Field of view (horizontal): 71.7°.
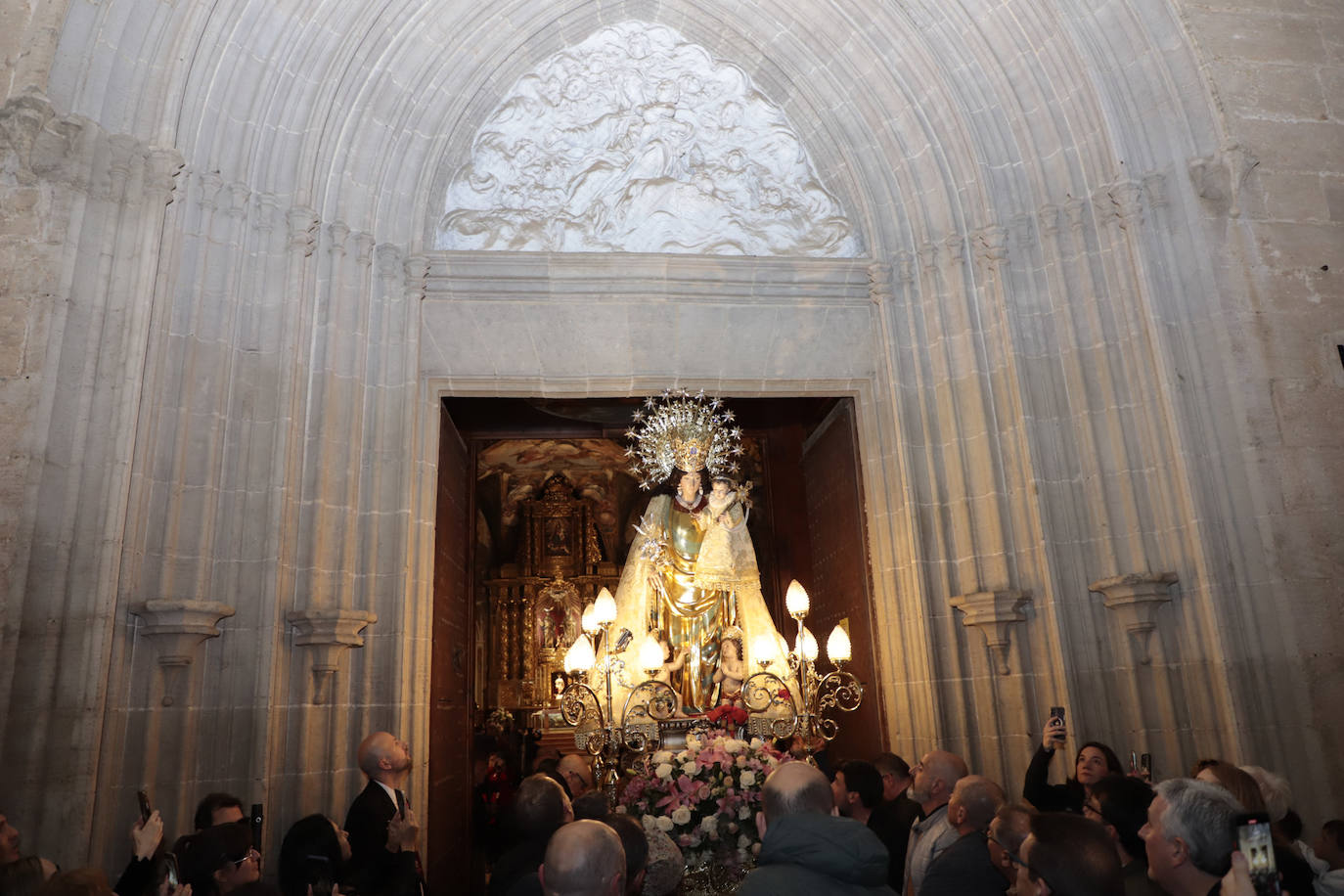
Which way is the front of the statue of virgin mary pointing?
toward the camera

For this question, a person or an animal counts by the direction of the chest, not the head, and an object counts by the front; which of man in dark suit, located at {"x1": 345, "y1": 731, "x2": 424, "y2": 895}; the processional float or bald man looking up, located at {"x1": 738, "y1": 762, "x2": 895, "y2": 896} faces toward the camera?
the processional float

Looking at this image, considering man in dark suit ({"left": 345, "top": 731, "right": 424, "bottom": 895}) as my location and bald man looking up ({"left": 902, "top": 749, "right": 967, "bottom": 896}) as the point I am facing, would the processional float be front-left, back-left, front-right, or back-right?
front-left

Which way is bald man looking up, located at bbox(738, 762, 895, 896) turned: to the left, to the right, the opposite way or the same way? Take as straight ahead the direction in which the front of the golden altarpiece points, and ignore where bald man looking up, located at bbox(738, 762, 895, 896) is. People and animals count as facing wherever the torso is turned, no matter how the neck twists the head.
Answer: the opposite way

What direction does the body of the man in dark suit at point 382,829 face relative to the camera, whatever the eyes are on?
to the viewer's right

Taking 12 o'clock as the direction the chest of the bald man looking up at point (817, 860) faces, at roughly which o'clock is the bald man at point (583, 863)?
the bald man at point (583, 863) is roughly at 8 o'clock from the bald man looking up at point (817, 860).

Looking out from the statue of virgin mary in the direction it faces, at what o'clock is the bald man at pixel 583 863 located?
The bald man is roughly at 12 o'clock from the statue of virgin mary.

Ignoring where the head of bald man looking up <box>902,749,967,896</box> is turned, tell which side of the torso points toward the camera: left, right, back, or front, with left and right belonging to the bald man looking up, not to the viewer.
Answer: left

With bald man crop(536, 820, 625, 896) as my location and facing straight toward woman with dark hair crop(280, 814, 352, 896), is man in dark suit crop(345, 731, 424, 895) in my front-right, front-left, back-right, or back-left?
front-right

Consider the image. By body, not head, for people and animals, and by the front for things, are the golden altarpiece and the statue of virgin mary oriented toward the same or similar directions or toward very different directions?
same or similar directions

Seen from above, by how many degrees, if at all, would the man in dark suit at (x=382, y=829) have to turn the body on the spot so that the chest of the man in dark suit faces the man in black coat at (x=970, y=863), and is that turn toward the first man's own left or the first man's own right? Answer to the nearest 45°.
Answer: approximately 45° to the first man's own right

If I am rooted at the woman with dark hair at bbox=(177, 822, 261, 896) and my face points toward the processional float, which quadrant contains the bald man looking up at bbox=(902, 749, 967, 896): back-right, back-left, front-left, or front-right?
front-right

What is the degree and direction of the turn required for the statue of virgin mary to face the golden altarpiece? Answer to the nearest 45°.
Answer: approximately 180°

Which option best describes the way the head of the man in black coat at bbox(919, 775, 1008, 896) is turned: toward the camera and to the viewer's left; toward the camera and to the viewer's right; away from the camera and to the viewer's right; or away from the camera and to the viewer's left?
away from the camera and to the viewer's left

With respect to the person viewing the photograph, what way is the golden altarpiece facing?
facing the viewer
